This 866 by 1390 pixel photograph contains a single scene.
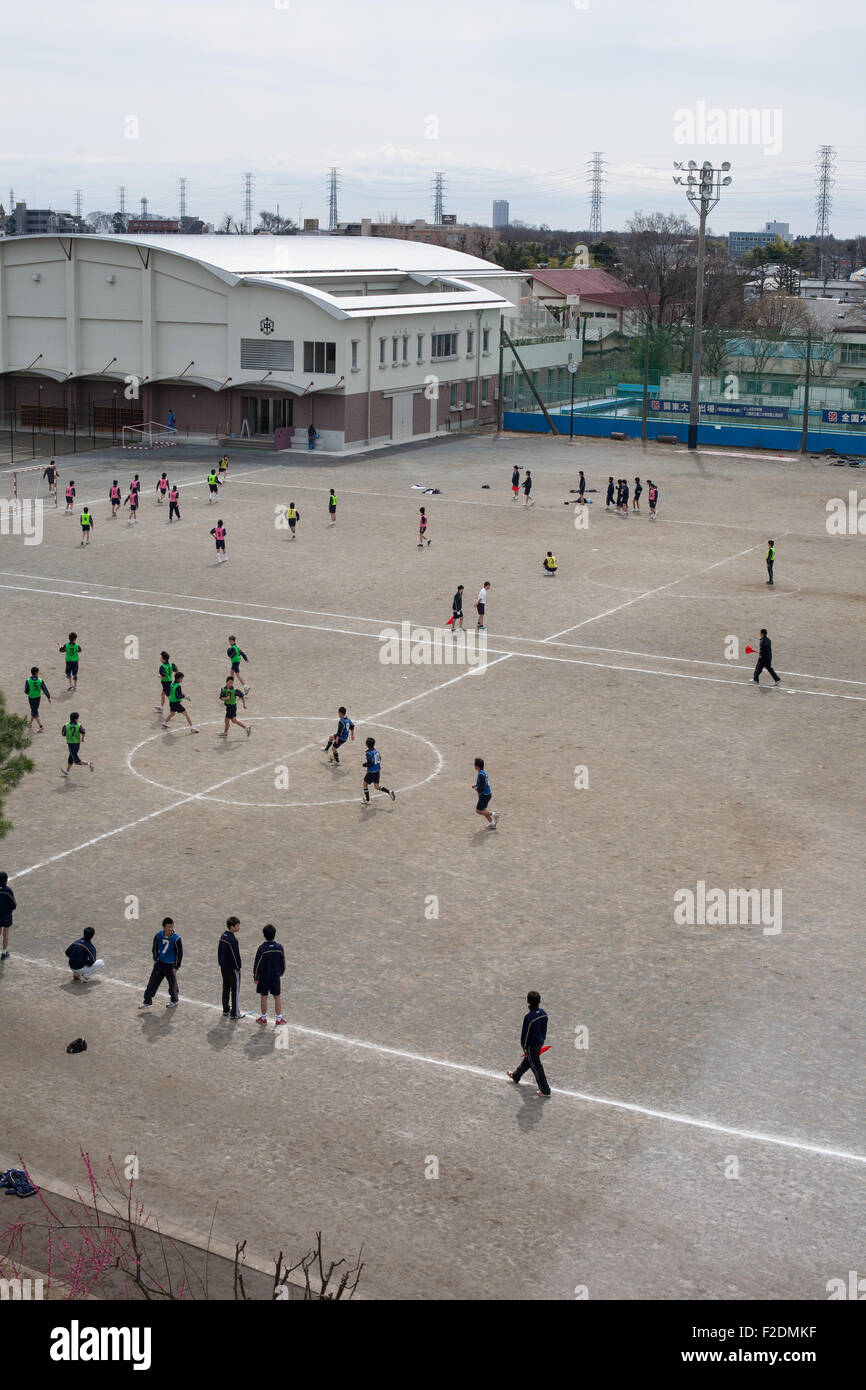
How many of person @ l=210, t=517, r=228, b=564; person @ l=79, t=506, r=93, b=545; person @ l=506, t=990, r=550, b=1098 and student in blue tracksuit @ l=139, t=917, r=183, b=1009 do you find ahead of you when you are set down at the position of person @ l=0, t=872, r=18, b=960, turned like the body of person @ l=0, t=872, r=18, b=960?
2

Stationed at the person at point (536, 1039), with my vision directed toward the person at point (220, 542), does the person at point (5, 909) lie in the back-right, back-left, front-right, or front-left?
front-left

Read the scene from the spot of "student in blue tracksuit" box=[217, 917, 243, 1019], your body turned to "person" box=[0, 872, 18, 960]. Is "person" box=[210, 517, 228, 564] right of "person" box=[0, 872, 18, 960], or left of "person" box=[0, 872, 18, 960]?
right

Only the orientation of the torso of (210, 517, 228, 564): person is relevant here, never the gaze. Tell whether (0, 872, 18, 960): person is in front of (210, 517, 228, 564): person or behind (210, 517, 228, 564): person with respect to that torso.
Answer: behind
